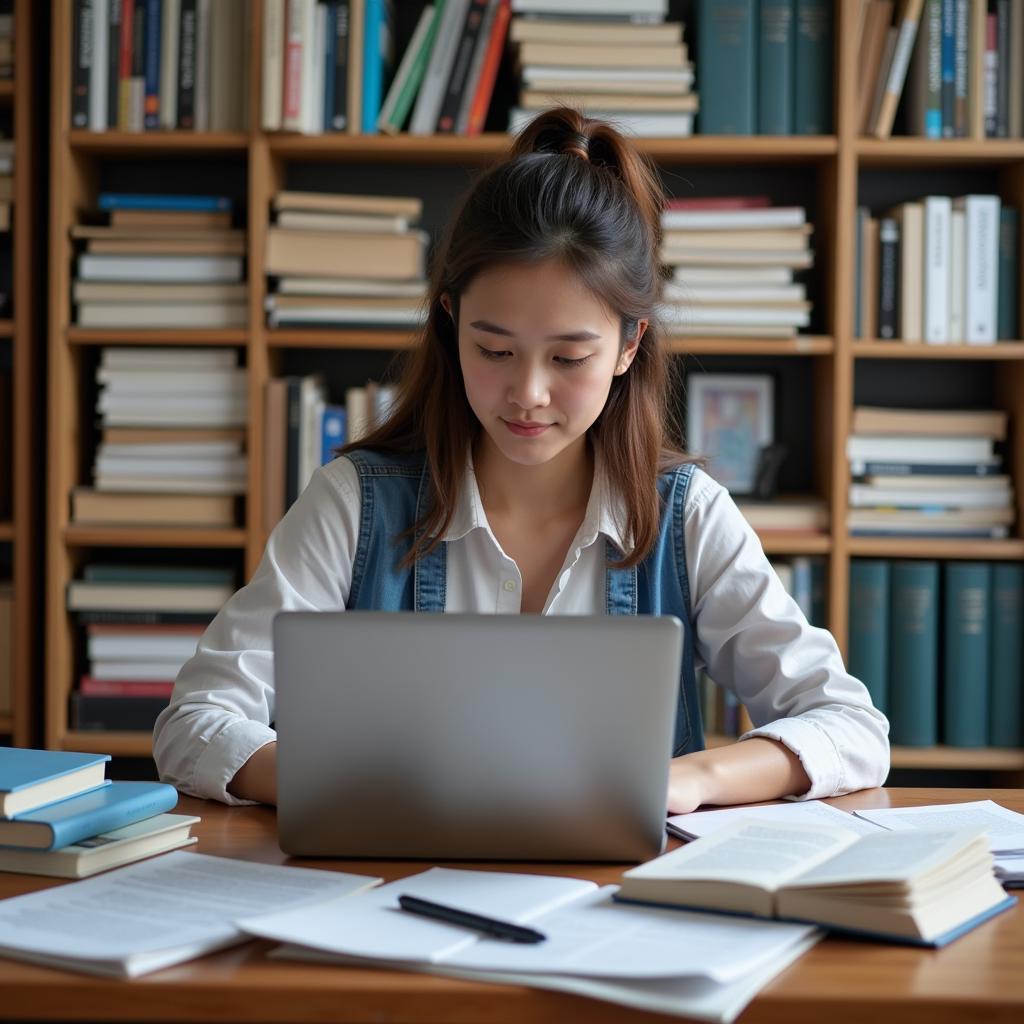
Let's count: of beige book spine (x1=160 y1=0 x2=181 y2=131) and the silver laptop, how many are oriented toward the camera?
1

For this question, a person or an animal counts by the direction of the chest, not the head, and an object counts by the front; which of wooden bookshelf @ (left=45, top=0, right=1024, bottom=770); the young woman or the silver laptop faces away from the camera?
the silver laptop

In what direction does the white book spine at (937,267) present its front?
toward the camera

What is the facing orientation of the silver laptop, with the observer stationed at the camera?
facing away from the viewer

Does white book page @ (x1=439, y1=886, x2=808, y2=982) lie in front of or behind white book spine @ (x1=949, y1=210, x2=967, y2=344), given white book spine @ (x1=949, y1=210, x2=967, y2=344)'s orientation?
in front

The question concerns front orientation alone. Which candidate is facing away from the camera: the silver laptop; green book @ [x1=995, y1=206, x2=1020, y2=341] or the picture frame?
the silver laptop

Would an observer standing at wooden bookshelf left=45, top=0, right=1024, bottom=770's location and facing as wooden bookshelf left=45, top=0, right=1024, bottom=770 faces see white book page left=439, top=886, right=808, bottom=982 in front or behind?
in front

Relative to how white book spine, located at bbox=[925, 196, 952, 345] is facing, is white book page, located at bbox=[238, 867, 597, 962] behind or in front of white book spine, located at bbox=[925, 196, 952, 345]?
in front

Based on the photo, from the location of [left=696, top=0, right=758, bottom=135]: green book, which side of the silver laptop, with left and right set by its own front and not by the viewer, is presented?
front

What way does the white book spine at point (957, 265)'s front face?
toward the camera

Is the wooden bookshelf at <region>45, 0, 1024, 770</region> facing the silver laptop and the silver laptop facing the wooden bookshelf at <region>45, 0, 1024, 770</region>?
yes

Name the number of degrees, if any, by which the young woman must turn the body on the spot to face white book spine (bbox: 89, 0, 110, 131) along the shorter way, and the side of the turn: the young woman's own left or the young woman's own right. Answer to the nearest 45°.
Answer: approximately 135° to the young woman's own right
